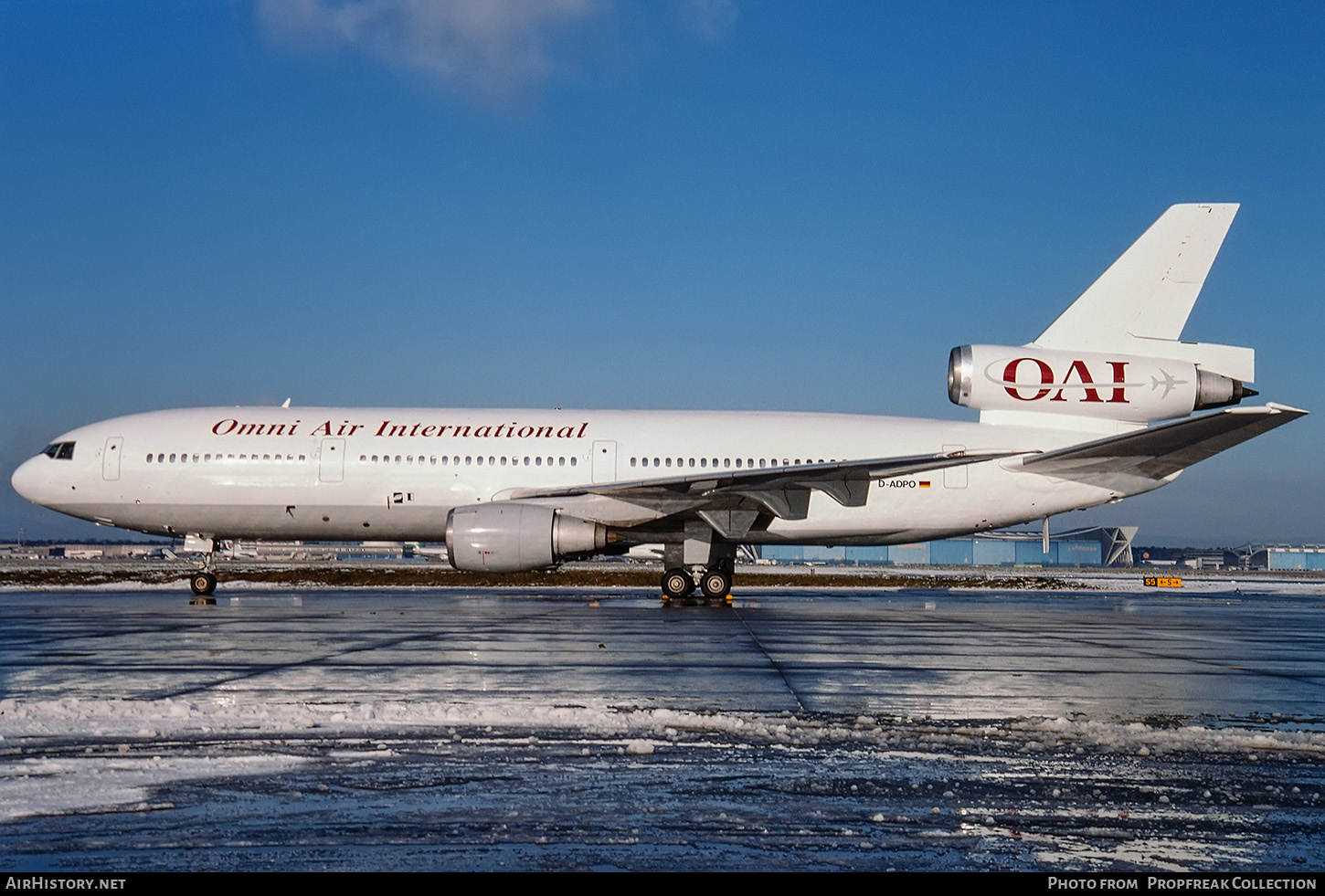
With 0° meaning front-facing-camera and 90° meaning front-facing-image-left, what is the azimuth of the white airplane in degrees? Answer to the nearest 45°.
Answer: approximately 90°
